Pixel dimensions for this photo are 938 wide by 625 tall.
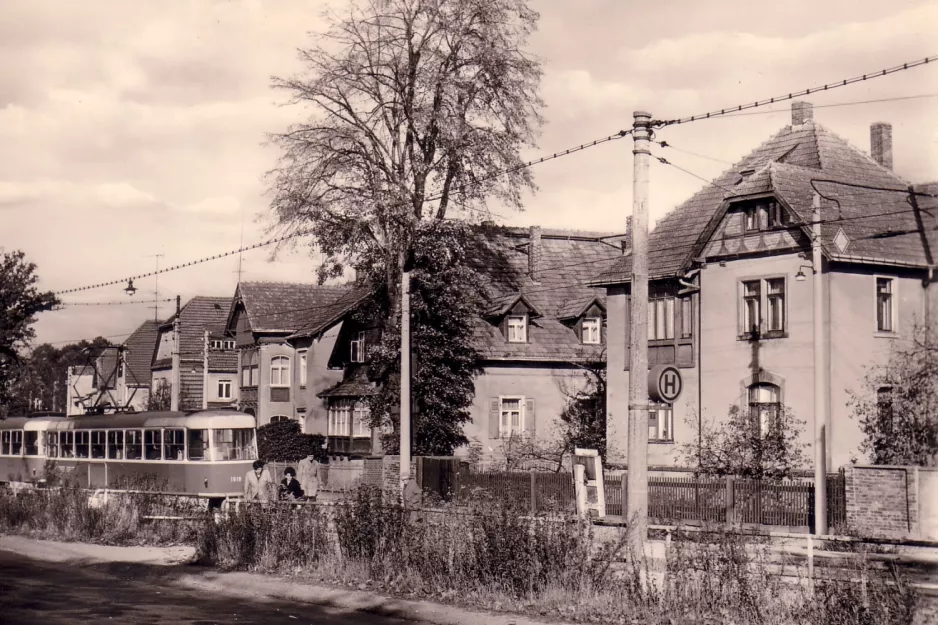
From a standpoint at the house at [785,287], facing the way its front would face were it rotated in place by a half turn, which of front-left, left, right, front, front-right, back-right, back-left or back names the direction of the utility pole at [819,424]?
back-right

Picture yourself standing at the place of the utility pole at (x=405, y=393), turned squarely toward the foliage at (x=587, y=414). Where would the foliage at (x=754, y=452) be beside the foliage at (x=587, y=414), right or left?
right

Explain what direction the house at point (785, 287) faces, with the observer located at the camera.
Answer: facing the viewer and to the left of the viewer
